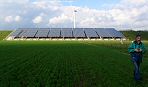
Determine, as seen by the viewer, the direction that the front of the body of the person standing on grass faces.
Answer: toward the camera
